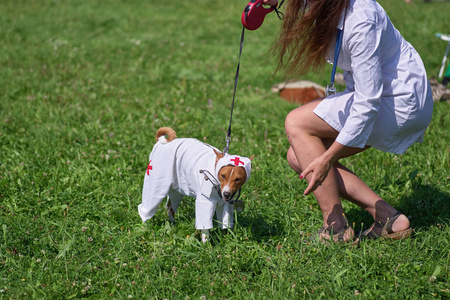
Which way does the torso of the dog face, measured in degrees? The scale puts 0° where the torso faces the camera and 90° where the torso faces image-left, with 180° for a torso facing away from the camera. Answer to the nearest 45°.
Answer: approximately 315°
